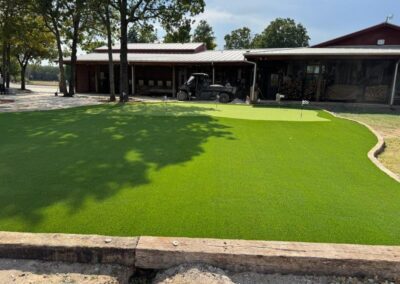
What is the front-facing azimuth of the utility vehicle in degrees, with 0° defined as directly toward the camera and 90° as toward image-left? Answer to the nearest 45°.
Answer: approximately 90°

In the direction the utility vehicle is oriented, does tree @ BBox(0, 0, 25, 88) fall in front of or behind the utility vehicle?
in front

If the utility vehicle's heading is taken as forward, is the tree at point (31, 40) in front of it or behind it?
in front

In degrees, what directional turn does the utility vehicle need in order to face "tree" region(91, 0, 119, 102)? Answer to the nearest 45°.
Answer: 0° — it already faces it
